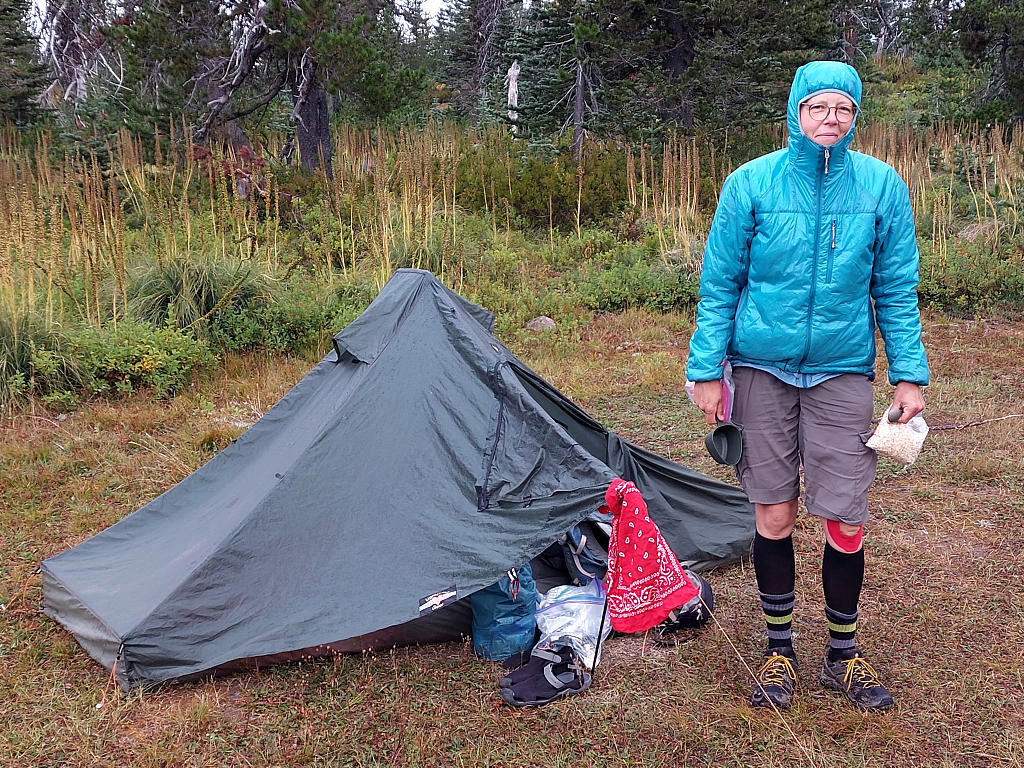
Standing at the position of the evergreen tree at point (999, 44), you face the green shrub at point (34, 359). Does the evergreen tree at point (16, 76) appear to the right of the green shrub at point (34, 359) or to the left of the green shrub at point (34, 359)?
right

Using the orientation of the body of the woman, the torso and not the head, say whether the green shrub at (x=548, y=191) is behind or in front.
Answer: behind

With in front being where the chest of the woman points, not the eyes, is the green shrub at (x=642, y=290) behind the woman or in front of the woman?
behind

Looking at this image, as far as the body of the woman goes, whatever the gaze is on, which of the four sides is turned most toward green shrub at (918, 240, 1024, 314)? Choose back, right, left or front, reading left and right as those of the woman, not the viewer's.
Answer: back

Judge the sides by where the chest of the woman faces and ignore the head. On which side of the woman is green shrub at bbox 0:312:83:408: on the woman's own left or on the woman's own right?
on the woman's own right

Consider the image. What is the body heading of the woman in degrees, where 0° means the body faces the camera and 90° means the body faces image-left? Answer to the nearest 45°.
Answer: approximately 0°

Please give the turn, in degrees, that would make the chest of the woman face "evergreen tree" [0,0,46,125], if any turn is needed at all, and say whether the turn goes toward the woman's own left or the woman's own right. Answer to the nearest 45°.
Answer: approximately 135° to the woman's own right
